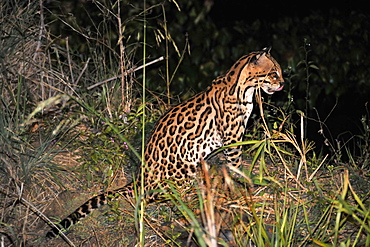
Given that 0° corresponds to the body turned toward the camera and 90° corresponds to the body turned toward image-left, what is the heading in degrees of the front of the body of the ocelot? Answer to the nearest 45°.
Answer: approximately 270°
